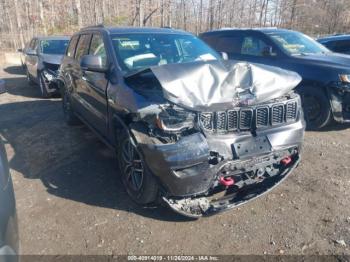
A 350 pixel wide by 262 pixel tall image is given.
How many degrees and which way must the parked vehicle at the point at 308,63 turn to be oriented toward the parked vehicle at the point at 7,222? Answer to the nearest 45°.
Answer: approximately 45° to its right

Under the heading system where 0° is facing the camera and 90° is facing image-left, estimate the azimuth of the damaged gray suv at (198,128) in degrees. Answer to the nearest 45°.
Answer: approximately 315°

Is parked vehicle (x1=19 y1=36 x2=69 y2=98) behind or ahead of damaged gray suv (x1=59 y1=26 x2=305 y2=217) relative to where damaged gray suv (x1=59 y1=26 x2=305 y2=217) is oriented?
behind

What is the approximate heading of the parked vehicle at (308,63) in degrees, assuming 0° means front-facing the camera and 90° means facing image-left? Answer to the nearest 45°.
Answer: approximately 315°

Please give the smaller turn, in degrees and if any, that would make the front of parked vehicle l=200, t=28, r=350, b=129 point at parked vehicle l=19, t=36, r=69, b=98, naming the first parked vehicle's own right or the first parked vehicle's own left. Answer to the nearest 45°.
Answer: approximately 135° to the first parked vehicle's own right

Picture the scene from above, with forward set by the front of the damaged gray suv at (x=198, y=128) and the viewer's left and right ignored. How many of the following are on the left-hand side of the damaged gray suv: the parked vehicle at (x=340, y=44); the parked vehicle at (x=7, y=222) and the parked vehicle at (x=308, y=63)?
2

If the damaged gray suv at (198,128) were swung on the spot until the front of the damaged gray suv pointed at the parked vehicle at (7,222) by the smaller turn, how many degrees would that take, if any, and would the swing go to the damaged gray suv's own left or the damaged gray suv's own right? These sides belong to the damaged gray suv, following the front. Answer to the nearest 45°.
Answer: approximately 90° to the damaged gray suv's own right
